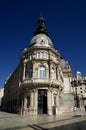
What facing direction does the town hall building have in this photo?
toward the camera
